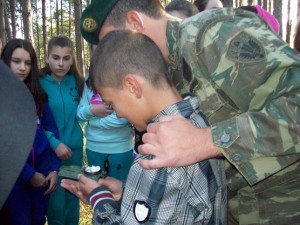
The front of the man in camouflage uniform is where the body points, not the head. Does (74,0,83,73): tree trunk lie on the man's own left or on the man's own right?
on the man's own right

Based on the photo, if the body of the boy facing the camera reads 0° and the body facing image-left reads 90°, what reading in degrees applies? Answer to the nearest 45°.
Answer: approximately 90°

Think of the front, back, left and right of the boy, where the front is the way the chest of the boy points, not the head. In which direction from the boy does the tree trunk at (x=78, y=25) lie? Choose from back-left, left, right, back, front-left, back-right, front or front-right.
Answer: right

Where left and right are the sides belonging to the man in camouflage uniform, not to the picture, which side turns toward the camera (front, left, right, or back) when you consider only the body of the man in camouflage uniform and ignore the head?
left
